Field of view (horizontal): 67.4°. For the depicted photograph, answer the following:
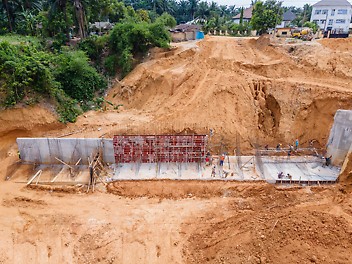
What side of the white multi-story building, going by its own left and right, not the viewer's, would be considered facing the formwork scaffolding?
front

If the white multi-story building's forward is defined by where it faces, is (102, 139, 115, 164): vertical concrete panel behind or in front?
in front

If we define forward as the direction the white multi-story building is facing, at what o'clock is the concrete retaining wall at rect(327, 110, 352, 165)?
The concrete retaining wall is roughly at 12 o'clock from the white multi-story building.

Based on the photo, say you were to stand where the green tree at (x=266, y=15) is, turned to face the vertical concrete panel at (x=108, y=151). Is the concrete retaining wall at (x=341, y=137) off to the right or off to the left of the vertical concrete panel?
left

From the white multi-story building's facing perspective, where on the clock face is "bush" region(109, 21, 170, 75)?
The bush is roughly at 1 o'clock from the white multi-story building.

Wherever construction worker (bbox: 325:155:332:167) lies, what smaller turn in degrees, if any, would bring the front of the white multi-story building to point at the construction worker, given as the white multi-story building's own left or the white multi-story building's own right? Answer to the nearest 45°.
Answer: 0° — it already faces them

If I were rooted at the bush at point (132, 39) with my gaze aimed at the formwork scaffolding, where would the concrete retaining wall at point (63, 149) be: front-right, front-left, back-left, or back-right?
front-right

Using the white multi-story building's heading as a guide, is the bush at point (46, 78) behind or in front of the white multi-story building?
in front

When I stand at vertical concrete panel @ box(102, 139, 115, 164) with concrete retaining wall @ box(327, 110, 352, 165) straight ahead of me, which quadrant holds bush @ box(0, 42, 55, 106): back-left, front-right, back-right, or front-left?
back-left

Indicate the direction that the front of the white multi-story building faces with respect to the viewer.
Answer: facing the viewer

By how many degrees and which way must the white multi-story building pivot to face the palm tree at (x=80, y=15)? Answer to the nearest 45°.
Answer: approximately 45° to its right
